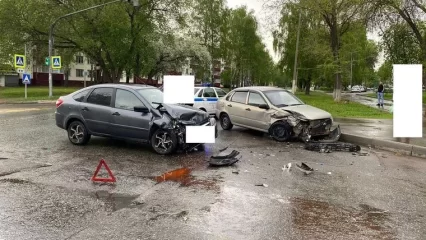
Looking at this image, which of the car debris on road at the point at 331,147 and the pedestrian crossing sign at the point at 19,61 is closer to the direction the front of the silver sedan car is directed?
the car debris on road

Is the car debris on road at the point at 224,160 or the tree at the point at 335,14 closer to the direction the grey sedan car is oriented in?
the car debris on road

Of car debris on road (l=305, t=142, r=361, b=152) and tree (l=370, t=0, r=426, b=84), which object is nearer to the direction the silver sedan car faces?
the car debris on road

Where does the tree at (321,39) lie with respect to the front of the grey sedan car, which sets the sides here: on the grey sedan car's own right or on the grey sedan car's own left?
on the grey sedan car's own left

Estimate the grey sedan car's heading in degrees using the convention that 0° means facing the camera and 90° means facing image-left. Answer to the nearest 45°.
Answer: approximately 315°

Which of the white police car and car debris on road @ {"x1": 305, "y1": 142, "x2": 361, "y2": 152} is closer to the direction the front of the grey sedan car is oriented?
the car debris on road

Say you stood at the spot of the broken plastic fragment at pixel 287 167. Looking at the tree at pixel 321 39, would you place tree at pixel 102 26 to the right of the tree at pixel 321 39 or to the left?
left
